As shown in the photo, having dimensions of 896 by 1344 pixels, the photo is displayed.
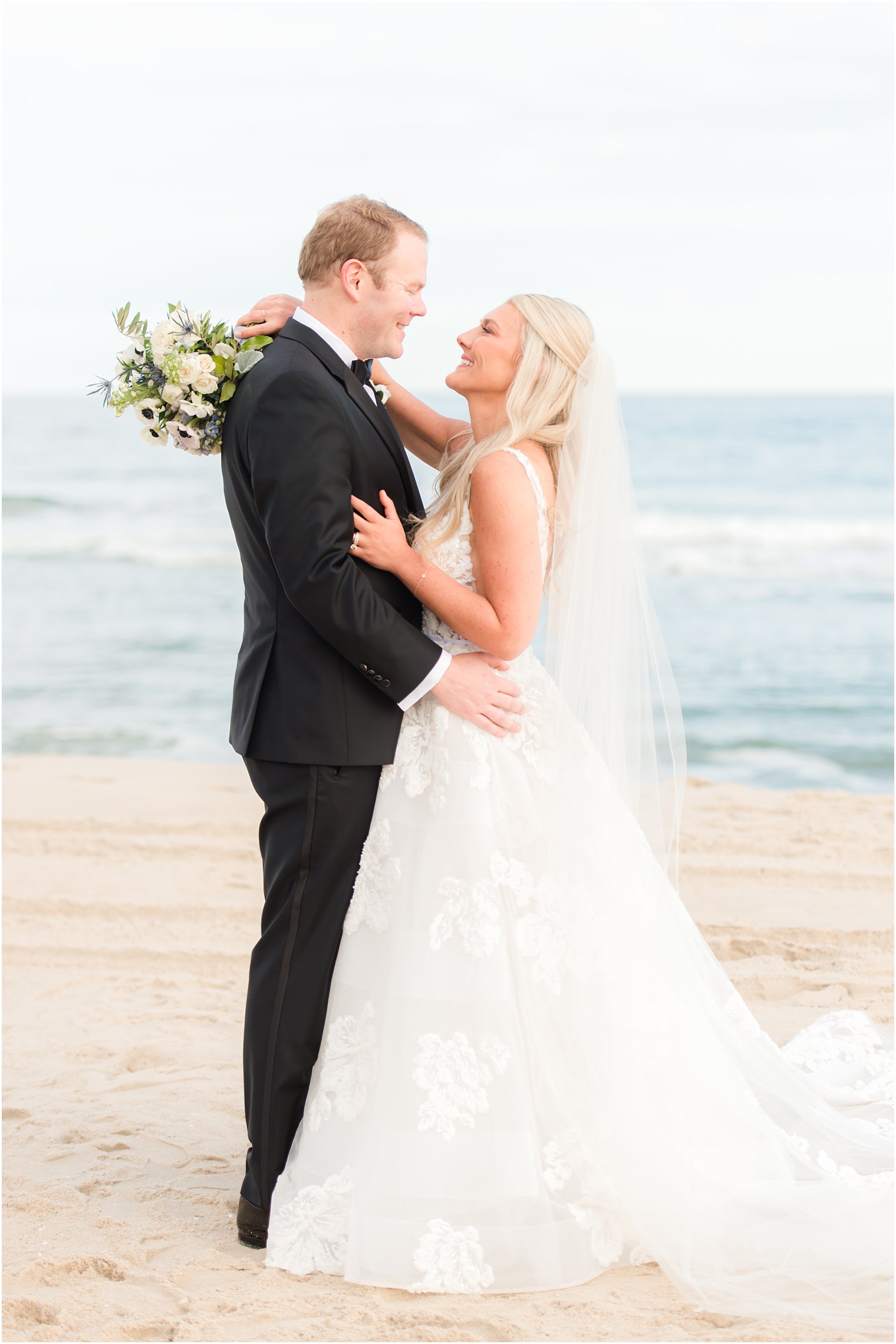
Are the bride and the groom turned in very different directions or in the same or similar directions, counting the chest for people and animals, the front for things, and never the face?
very different directions

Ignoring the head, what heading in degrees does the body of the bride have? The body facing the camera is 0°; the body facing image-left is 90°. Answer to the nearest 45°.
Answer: approximately 90°

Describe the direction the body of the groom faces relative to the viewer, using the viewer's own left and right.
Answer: facing to the right of the viewer

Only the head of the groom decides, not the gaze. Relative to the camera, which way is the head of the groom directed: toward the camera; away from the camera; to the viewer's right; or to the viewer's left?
to the viewer's right

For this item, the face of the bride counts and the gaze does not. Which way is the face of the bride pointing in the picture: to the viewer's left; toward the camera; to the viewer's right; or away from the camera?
to the viewer's left
